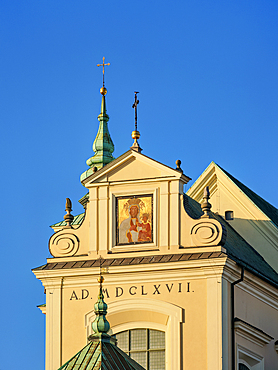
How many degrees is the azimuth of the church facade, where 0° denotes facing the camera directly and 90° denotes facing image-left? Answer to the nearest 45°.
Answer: approximately 0°
